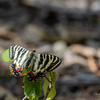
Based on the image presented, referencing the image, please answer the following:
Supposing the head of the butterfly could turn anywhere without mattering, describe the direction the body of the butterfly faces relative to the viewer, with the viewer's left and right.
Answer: facing away from the viewer
